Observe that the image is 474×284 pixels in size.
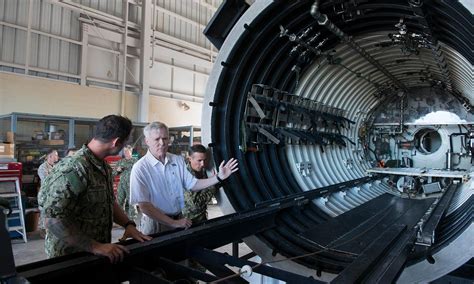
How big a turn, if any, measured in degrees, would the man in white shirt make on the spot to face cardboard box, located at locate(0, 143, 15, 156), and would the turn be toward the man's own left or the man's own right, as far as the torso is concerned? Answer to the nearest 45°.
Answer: approximately 180°

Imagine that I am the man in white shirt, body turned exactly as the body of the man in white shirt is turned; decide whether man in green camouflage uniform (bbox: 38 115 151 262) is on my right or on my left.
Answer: on my right

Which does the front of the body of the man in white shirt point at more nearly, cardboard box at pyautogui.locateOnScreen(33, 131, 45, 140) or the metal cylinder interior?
the metal cylinder interior

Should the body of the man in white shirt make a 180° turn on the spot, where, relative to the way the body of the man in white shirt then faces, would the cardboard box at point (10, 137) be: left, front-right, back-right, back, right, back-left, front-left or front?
front

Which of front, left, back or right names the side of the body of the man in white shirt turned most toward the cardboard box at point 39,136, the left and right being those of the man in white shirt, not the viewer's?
back

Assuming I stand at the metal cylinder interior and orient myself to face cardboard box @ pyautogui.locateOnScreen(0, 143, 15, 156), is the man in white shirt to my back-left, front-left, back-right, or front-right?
front-left

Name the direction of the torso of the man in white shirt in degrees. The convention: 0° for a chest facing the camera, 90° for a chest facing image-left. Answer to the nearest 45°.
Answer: approximately 315°

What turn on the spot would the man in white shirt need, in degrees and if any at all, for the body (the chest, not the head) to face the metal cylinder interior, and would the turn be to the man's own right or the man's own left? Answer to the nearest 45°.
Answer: approximately 45° to the man's own left

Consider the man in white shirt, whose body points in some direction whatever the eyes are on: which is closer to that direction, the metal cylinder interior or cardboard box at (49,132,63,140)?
the metal cylinder interior

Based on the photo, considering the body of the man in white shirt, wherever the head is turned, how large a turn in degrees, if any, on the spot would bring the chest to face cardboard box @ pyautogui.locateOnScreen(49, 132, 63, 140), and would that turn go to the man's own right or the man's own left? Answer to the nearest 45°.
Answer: approximately 180°

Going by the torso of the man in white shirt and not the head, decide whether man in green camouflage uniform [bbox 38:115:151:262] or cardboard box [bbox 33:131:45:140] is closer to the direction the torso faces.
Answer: the man in green camouflage uniform

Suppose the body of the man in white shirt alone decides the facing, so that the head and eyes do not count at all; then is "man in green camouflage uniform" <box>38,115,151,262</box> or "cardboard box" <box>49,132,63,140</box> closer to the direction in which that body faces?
the man in green camouflage uniform

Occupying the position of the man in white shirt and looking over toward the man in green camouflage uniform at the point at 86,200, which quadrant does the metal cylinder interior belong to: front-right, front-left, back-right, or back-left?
back-left

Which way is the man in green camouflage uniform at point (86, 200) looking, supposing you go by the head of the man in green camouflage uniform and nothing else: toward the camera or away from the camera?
away from the camera
